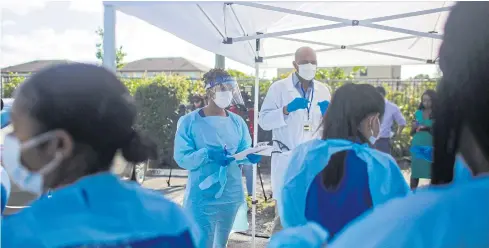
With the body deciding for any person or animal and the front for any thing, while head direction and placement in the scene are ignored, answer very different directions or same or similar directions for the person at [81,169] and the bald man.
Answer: very different directions

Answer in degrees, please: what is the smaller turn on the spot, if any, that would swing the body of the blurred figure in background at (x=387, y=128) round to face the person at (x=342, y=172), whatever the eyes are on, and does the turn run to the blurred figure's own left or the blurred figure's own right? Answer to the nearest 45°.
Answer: approximately 45° to the blurred figure's own left

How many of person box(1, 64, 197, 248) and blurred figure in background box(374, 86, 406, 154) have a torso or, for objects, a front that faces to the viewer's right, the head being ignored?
0

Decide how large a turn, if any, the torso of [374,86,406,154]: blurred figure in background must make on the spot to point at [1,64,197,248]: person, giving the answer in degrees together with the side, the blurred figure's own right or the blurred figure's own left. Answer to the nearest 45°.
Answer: approximately 45° to the blurred figure's own left

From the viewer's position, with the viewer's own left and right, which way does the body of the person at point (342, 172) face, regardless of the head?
facing away from the viewer and to the right of the viewer

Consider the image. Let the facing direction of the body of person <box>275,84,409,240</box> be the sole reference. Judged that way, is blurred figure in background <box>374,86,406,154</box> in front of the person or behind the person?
in front

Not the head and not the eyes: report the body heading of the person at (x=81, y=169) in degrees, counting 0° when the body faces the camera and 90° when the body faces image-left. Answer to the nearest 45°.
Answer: approximately 135°

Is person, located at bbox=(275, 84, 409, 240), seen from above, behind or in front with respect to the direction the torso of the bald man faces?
in front

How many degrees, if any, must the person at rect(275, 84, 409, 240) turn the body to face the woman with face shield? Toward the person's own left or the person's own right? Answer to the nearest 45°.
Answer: approximately 90° to the person's own left

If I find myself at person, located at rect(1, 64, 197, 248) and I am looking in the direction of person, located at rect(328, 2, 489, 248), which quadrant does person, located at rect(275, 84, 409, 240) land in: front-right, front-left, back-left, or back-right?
front-left

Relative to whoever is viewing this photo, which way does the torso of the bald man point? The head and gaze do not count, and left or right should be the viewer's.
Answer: facing the viewer and to the right of the viewer

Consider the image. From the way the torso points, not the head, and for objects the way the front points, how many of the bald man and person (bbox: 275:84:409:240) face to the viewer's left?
0

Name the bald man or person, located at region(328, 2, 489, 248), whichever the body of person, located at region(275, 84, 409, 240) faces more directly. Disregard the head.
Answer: the bald man

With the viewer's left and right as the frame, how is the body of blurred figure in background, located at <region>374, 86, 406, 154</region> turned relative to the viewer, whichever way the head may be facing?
facing the viewer and to the left of the viewer

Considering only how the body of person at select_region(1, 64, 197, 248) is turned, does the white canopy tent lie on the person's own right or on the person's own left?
on the person's own right
